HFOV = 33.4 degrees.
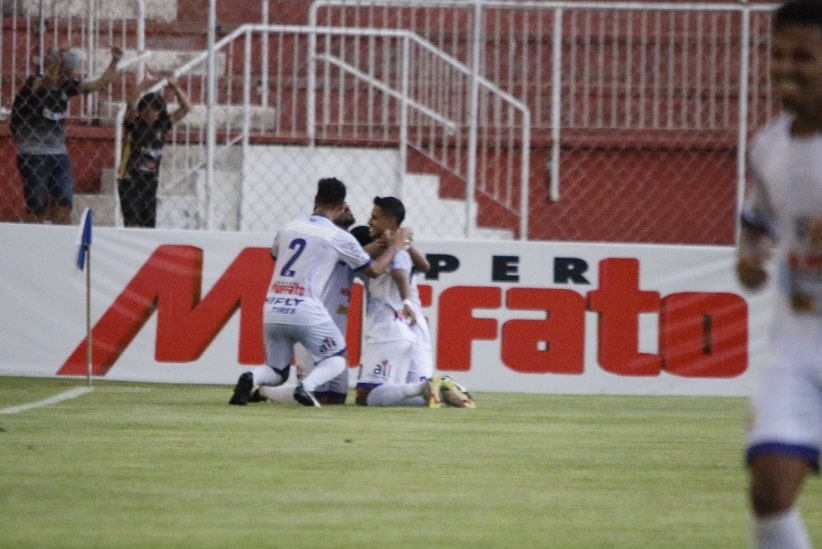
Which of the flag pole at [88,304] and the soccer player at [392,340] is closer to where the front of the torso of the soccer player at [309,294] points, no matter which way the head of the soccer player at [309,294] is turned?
the soccer player

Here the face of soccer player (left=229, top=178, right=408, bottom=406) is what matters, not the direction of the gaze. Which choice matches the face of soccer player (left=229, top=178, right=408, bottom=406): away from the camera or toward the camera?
away from the camera

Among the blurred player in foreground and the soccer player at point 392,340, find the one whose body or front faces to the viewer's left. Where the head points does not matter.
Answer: the soccer player

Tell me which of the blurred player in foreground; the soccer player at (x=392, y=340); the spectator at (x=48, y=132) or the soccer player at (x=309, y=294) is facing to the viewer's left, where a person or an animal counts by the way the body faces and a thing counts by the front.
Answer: the soccer player at (x=392, y=340)

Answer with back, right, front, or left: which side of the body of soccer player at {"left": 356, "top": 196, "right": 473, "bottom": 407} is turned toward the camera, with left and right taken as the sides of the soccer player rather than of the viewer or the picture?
left

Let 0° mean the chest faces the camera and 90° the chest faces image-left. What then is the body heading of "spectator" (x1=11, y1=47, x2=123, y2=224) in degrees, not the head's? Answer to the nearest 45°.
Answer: approximately 315°

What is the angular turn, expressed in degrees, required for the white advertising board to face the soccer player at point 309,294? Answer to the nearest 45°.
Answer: approximately 45° to its right

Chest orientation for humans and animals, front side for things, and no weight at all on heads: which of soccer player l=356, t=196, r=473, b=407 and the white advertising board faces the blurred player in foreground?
the white advertising board

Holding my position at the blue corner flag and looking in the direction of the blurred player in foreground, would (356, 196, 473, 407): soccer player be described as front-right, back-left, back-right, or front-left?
front-left

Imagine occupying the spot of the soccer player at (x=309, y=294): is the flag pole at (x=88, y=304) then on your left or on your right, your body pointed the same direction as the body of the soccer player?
on your left

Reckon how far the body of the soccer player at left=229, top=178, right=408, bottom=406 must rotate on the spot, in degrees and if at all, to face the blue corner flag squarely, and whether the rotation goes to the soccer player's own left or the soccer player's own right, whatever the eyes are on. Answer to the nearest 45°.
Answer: approximately 90° to the soccer player's own left

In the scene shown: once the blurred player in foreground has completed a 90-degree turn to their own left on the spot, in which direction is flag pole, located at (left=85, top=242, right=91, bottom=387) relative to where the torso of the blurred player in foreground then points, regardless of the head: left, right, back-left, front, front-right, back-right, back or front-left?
back-left

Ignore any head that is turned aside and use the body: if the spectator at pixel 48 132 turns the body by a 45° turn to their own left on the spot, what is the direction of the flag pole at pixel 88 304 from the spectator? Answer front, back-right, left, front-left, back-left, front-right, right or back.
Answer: right

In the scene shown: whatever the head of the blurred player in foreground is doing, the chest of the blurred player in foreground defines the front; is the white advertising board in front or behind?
behind

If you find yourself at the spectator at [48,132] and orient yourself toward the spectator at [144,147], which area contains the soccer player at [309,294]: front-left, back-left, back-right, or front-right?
front-right

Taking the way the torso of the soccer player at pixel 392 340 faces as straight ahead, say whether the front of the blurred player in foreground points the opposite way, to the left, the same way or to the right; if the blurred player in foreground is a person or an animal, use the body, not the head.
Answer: to the left

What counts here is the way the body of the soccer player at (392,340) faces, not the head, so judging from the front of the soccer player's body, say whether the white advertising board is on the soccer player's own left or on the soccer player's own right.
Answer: on the soccer player's own right

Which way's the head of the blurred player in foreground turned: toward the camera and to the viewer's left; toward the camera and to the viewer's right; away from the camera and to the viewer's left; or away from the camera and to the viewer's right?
toward the camera and to the viewer's left

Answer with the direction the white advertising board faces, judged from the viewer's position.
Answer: facing the viewer

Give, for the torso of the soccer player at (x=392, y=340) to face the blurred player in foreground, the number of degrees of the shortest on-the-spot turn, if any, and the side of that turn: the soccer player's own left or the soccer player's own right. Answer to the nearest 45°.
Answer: approximately 90° to the soccer player's own left

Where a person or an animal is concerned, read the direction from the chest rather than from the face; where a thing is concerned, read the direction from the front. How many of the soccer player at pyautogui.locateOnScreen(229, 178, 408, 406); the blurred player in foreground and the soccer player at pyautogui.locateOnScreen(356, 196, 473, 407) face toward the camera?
1

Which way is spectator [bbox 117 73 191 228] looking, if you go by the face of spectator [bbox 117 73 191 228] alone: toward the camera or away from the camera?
toward the camera

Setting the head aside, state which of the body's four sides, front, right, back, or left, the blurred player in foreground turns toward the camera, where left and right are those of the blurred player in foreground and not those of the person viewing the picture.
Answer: front
